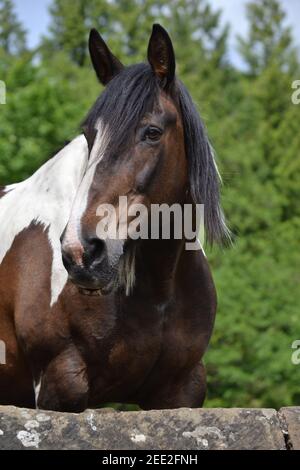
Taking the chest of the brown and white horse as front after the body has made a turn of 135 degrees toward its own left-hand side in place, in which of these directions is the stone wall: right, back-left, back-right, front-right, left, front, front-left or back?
back
